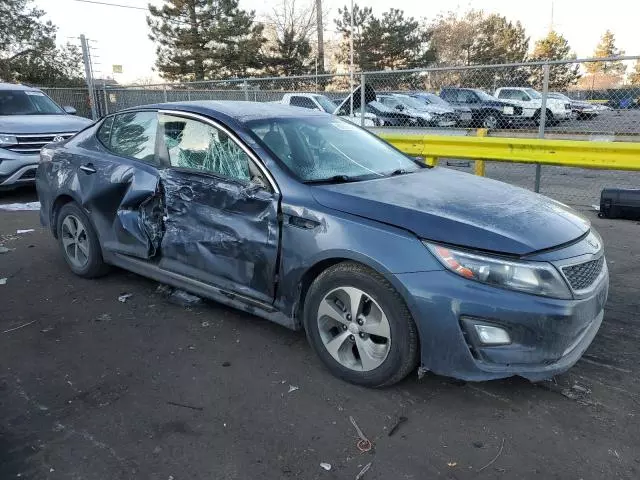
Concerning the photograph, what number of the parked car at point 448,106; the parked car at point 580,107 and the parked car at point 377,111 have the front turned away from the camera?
0

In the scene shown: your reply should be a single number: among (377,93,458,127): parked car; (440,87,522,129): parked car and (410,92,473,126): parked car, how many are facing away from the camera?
0

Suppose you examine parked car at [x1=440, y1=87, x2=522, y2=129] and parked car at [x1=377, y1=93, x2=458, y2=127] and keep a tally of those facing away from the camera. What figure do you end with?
0

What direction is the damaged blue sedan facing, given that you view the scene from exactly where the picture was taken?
facing the viewer and to the right of the viewer

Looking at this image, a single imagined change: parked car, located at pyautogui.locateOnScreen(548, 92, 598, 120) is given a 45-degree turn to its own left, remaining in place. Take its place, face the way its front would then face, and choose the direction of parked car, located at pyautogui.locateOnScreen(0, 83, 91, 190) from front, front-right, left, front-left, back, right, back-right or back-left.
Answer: back-right
